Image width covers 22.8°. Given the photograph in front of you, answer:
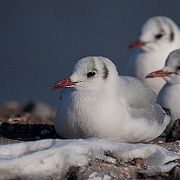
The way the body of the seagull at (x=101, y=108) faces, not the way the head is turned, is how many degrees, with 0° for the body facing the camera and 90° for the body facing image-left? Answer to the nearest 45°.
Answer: approximately 45°

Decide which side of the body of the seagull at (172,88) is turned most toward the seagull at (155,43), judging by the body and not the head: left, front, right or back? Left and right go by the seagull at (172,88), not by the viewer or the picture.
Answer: right

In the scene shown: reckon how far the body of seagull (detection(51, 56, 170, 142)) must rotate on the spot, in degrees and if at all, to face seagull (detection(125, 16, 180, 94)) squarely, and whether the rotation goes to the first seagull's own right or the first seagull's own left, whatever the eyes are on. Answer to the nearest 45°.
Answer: approximately 135° to the first seagull's own right

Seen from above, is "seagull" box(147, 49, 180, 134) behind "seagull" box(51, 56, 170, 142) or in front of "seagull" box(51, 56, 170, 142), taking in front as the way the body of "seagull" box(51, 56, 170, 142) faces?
behind

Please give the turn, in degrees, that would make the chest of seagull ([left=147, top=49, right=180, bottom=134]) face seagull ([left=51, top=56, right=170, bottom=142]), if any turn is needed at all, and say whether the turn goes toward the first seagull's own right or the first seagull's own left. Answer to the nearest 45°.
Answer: approximately 45° to the first seagull's own left

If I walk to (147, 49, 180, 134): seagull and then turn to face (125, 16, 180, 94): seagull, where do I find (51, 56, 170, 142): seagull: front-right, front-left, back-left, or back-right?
back-left

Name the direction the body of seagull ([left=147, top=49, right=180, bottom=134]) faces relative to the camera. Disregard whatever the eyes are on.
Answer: to the viewer's left

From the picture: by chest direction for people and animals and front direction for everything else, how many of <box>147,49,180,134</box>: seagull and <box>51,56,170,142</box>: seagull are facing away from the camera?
0
